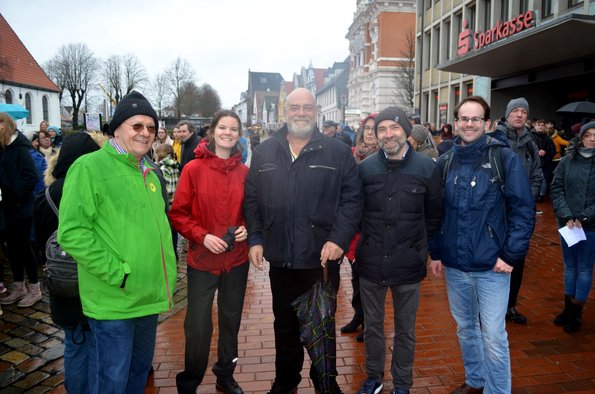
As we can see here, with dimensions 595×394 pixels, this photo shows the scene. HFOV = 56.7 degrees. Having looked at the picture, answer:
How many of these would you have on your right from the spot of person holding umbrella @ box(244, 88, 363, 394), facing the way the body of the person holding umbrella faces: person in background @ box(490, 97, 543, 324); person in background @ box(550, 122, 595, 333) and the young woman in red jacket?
1

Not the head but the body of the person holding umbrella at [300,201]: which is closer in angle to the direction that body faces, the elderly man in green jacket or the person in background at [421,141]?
the elderly man in green jacket

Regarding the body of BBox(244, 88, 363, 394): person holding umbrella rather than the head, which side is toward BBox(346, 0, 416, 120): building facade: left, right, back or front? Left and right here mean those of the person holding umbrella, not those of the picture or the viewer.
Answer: back

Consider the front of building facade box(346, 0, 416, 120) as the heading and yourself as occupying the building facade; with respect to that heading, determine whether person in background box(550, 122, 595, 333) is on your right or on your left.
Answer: on your left

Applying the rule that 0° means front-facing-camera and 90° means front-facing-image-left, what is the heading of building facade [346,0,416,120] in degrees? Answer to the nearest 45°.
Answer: approximately 90°
